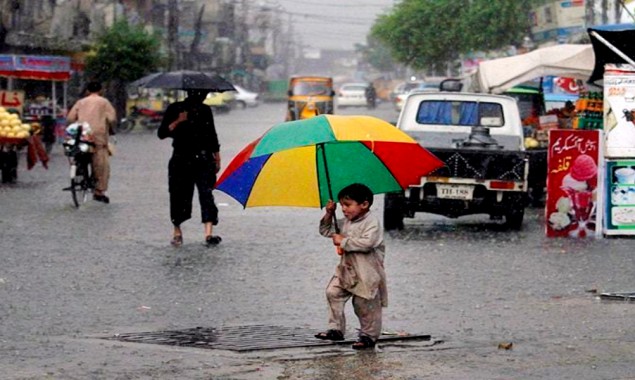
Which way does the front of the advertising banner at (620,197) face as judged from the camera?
facing the viewer

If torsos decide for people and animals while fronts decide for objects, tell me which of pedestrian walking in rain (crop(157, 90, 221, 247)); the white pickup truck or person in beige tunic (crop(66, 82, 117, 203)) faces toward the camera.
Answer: pedestrian walking in rain (crop(157, 90, 221, 247))

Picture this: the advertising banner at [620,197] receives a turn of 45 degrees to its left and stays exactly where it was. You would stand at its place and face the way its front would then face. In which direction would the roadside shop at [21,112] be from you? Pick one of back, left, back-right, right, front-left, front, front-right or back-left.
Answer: back

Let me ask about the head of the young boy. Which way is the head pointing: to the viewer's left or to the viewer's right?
to the viewer's left

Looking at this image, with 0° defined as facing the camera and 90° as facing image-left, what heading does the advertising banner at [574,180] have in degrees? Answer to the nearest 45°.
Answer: approximately 0°

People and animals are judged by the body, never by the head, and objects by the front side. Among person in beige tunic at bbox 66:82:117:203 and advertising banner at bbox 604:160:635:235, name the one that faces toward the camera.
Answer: the advertising banner

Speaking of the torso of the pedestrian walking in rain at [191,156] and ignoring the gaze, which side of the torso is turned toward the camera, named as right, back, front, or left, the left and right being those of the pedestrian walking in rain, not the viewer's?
front

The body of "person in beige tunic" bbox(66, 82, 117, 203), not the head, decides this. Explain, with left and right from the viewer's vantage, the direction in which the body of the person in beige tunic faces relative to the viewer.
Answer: facing away from the viewer
